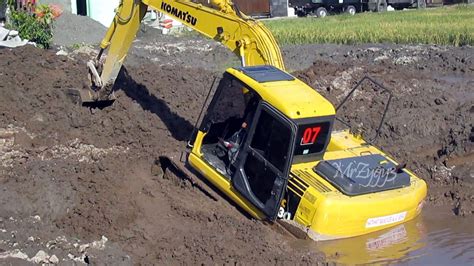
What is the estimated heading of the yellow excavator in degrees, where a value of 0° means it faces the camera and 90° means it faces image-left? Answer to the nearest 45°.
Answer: approximately 135°

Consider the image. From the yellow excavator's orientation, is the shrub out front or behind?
out front

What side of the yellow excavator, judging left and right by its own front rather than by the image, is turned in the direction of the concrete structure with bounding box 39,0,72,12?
front

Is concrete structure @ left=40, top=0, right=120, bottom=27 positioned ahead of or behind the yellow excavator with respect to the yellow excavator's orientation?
ahead
